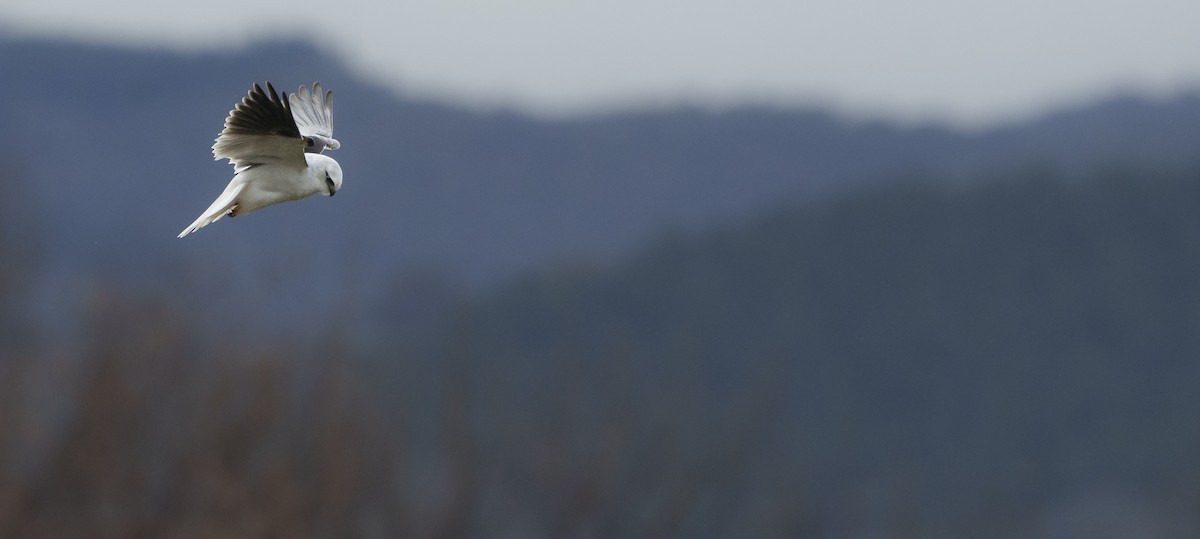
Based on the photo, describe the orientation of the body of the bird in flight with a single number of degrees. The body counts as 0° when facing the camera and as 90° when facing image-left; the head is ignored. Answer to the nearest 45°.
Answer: approximately 270°
